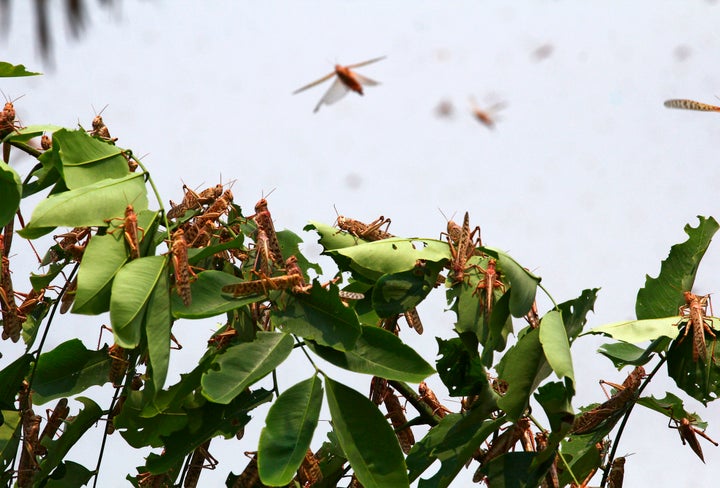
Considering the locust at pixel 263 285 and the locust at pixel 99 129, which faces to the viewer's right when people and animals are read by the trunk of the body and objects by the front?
the locust at pixel 263 285

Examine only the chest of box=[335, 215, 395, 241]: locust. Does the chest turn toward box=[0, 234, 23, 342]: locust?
yes

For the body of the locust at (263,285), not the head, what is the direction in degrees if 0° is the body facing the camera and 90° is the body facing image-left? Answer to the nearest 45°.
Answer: approximately 270°

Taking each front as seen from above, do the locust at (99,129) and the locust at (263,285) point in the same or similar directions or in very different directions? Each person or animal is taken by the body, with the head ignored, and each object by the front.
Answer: very different directions
